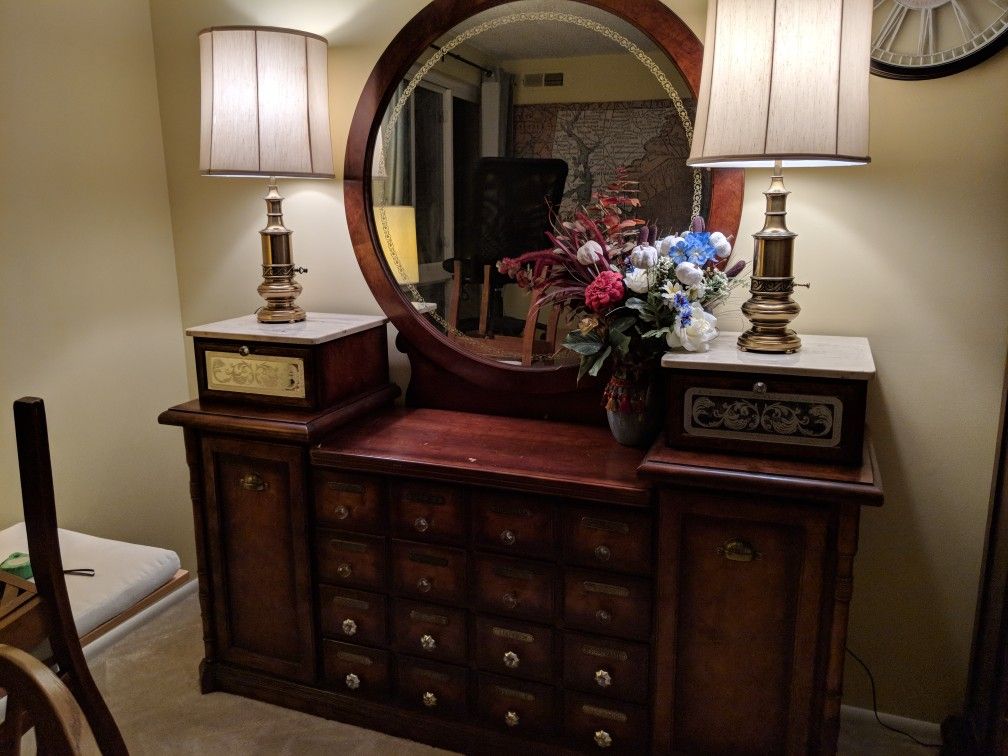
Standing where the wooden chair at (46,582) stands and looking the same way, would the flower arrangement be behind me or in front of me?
behind

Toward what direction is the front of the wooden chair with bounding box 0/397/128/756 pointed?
to the viewer's left

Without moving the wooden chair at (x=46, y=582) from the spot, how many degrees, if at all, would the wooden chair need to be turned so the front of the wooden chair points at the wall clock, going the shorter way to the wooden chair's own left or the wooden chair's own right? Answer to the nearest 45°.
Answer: approximately 180°

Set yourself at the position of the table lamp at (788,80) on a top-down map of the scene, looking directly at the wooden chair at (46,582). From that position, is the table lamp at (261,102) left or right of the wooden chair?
right

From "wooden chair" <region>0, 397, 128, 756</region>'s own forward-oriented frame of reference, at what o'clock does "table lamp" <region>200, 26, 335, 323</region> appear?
The table lamp is roughly at 4 o'clock from the wooden chair.

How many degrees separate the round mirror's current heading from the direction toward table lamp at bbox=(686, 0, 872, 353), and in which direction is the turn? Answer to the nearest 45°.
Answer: approximately 90° to its left
